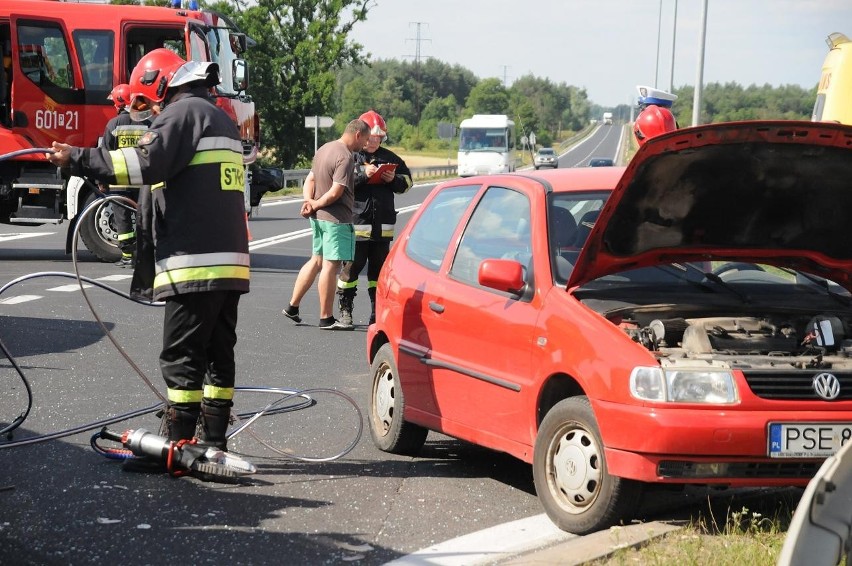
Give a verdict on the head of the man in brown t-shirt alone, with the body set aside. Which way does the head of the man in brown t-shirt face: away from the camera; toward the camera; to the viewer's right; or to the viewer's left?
to the viewer's right

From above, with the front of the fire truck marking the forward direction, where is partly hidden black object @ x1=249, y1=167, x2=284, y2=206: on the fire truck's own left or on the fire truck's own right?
on the fire truck's own left

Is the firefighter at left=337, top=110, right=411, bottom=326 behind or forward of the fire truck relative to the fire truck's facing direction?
forward

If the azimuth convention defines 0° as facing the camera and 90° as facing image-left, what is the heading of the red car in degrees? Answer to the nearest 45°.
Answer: approximately 315°

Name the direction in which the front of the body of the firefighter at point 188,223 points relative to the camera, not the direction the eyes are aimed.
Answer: to the viewer's left

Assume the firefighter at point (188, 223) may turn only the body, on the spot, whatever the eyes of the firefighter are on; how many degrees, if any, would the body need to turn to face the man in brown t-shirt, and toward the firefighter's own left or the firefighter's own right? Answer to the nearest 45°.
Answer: approximately 90° to the firefighter's own right

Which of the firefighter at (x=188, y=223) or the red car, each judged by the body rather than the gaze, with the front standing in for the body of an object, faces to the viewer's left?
the firefighter

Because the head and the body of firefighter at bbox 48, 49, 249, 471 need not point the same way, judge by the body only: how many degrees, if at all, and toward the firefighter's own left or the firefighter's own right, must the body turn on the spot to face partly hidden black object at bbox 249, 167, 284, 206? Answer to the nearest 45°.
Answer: approximately 90° to the firefighter's own right

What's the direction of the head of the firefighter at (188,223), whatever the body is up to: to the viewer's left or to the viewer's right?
to the viewer's left

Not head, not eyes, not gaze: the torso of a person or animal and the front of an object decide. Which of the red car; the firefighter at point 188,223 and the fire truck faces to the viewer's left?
the firefighter

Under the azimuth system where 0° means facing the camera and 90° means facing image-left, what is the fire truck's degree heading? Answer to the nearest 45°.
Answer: approximately 315°
